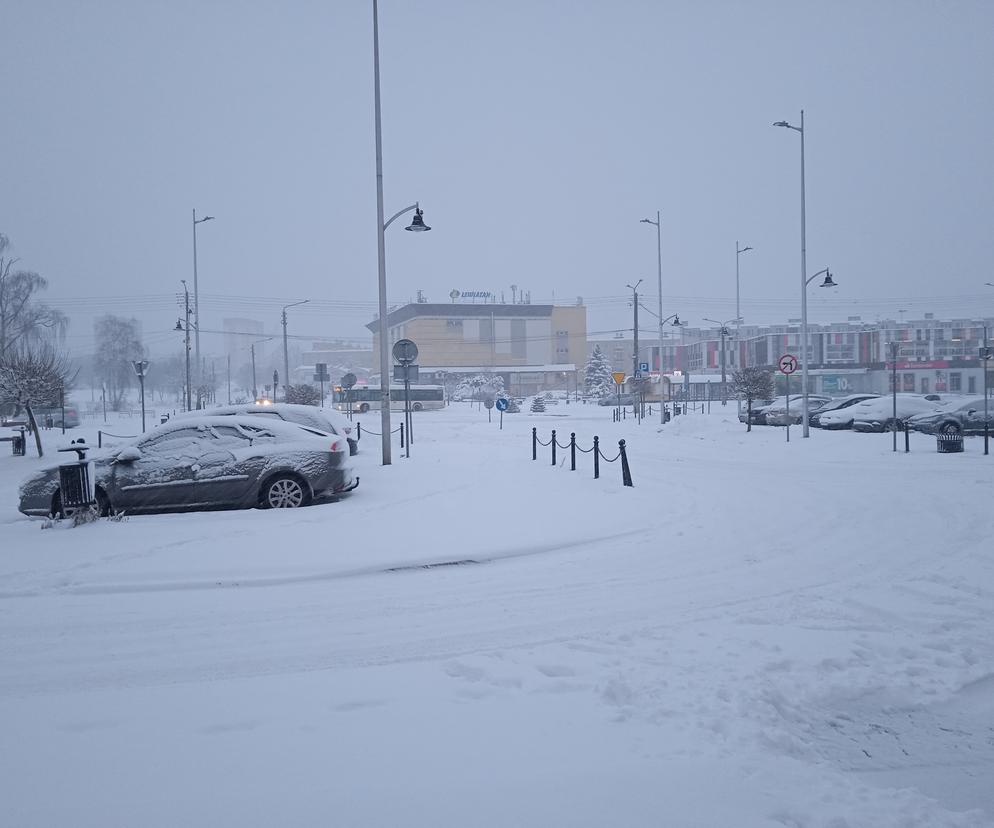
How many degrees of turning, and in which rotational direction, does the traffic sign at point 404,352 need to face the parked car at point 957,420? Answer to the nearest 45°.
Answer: approximately 90° to its right

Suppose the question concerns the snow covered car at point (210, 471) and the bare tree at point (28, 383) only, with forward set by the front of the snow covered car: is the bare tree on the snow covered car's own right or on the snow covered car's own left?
on the snow covered car's own right

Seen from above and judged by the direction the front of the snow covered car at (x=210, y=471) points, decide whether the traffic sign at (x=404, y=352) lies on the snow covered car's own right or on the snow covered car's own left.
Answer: on the snow covered car's own right

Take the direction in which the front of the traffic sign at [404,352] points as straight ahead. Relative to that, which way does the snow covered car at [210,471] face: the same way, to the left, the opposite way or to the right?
to the left

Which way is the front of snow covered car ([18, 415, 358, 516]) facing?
to the viewer's left

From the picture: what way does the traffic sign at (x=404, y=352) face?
away from the camera

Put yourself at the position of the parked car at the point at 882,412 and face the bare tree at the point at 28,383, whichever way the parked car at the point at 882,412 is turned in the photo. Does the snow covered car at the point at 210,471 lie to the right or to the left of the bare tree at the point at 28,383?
left

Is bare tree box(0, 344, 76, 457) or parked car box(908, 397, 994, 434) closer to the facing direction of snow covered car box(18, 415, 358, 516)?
the bare tree

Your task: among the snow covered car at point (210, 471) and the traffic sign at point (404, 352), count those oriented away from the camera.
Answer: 1

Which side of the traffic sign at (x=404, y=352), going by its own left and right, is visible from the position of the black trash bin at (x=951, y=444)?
right

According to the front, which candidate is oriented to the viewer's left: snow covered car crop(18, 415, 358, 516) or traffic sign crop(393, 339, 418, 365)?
the snow covered car

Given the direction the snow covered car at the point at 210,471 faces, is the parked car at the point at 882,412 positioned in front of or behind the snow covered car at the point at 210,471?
behind
